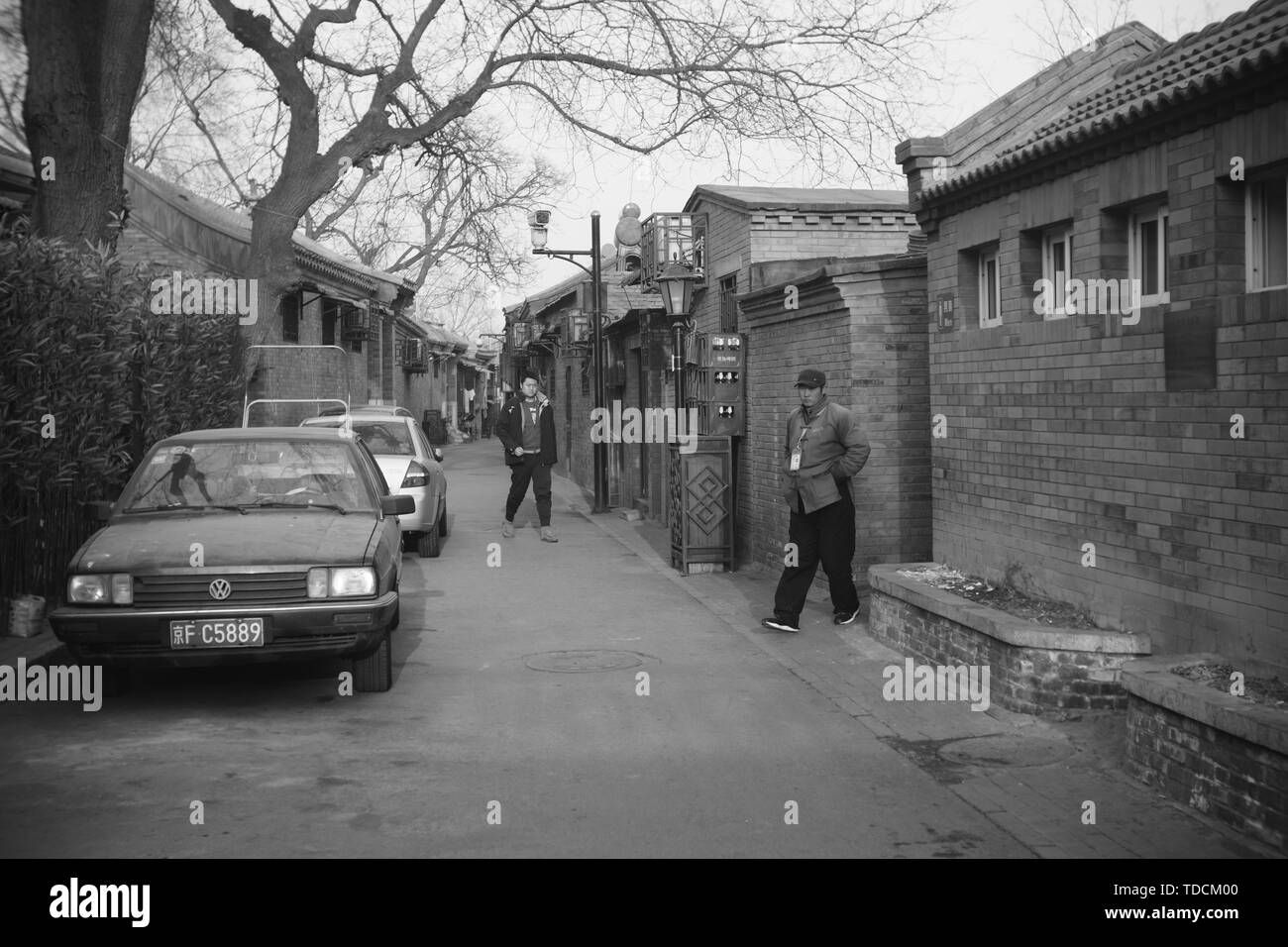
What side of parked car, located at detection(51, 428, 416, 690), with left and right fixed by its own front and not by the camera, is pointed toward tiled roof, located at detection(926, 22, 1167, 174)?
left

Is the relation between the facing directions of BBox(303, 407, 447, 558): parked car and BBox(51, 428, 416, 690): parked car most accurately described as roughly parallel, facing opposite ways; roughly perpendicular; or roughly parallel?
roughly parallel, facing opposite ways

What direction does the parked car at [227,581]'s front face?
toward the camera

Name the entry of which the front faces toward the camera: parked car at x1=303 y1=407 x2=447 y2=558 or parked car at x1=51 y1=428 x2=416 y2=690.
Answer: parked car at x1=51 y1=428 x2=416 y2=690

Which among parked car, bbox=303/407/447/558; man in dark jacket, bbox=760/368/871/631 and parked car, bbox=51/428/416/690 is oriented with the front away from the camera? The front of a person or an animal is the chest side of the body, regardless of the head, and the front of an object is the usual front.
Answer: parked car, bbox=303/407/447/558

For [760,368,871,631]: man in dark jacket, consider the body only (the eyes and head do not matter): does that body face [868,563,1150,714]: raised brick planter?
no

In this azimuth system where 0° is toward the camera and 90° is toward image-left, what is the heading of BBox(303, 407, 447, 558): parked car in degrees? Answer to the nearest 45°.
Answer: approximately 180°

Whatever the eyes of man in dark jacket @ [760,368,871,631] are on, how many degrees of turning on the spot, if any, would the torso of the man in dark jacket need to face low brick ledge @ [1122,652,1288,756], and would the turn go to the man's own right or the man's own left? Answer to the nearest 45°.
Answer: approximately 45° to the man's own left

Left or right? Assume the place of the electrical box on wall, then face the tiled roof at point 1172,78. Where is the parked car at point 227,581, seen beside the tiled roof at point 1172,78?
right

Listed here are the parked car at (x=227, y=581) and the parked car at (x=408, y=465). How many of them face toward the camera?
1

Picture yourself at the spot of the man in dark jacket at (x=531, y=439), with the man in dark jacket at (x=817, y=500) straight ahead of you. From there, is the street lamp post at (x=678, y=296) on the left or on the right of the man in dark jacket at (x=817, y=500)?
left

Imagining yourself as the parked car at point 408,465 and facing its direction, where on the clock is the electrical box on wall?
The electrical box on wall is roughly at 4 o'clock from the parked car.

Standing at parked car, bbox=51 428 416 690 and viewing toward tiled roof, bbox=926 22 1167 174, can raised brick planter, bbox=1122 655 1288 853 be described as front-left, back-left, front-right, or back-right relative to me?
front-right

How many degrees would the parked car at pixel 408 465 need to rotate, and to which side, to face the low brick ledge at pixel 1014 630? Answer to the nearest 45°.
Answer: approximately 180°

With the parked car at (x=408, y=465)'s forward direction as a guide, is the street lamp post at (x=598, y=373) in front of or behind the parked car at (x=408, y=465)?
in front

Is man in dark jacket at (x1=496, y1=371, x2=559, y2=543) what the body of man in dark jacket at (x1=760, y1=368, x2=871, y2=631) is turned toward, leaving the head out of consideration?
no

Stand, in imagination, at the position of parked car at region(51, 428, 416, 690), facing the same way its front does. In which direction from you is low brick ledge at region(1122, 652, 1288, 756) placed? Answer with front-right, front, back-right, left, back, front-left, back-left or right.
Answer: front-left

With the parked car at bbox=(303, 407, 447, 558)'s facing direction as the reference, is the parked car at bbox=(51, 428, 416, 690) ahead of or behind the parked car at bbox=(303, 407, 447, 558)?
behind

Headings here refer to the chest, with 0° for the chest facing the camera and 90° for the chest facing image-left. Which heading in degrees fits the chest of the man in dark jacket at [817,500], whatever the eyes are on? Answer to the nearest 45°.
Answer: approximately 45°

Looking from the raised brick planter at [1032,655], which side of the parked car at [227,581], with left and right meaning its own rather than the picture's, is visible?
left

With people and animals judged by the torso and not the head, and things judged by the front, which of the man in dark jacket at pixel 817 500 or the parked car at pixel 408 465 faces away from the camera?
the parked car

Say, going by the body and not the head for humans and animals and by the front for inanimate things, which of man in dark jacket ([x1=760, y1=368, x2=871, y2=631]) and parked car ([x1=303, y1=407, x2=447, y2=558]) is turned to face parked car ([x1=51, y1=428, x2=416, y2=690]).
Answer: the man in dark jacket
